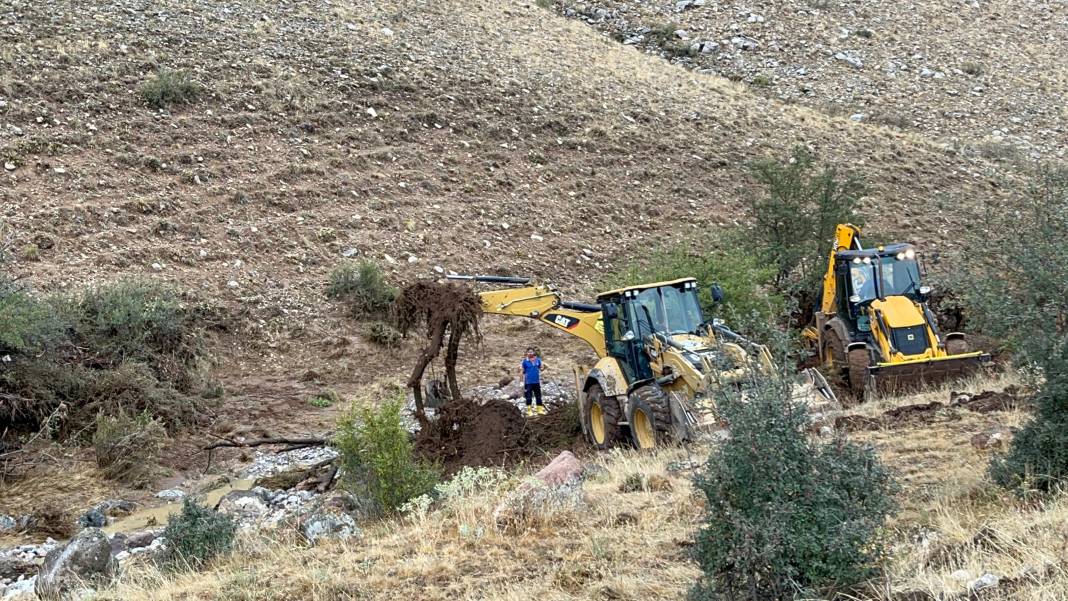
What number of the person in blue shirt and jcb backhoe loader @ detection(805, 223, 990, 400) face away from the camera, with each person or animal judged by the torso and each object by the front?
0

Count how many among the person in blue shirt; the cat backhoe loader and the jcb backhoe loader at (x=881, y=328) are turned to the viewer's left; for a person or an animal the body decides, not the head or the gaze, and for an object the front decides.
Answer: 0

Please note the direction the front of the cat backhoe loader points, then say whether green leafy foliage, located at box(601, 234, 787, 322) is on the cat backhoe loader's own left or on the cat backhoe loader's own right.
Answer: on the cat backhoe loader's own left

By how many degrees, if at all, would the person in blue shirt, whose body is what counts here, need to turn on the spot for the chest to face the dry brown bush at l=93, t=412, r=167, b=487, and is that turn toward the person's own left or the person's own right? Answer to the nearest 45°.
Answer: approximately 90° to the person's own right

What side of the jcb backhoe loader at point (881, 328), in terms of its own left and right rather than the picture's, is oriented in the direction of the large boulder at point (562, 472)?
right

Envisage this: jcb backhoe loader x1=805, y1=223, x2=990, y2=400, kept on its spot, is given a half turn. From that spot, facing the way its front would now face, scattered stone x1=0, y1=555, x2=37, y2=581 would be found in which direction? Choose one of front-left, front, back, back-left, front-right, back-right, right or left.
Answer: left

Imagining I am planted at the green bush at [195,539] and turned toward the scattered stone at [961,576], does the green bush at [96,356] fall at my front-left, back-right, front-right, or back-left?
back-left

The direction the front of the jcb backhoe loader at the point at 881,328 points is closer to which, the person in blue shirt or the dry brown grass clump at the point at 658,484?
the dry brown grass clump

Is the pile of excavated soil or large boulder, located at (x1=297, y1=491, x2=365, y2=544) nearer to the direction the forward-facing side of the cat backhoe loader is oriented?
the large boulder

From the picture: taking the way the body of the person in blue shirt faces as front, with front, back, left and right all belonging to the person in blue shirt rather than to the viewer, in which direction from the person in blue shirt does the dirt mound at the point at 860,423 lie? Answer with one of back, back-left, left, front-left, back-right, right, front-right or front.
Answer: front-left

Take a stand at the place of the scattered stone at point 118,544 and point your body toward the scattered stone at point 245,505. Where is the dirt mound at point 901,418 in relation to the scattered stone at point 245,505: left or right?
right

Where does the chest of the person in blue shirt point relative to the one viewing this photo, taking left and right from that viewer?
facing the viewer

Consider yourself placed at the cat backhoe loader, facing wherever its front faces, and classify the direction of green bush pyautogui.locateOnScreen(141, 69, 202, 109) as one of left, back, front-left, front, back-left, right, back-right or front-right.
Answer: back

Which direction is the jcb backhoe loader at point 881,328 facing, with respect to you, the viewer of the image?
facing the viewer and to the right of the viewer

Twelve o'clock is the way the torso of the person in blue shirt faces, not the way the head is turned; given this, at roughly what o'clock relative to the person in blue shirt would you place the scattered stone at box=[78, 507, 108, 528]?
The scattered stone is roughly at 2 o'clock from the person in blue shirt.

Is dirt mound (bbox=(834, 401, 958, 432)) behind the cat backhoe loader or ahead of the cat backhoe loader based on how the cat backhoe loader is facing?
ahead
